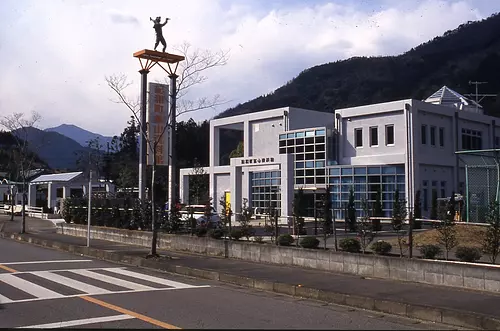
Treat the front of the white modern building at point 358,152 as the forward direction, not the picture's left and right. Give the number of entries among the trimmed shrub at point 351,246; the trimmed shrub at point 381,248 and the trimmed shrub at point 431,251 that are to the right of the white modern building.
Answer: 0

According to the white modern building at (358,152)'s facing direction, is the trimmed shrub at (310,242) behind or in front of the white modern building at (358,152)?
in front

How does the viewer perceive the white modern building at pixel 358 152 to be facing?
facing the viewer and to the left of the viewer

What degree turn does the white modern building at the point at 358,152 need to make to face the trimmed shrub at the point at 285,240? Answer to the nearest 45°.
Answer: approximately 45° to its left

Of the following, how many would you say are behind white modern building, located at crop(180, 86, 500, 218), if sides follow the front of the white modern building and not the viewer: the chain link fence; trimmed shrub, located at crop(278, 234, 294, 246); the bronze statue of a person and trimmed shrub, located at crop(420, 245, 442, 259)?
0

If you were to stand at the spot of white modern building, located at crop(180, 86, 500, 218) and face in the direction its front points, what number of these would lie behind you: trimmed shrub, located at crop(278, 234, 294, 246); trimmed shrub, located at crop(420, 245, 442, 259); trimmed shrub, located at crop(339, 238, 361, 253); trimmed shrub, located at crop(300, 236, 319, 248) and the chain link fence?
0

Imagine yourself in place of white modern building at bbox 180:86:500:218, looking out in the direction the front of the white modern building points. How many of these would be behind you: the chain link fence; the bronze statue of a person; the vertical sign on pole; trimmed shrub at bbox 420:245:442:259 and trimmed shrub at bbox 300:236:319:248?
0

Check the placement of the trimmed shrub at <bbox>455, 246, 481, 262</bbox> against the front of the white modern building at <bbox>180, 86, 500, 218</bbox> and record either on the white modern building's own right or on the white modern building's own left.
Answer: on the white modern building's own left

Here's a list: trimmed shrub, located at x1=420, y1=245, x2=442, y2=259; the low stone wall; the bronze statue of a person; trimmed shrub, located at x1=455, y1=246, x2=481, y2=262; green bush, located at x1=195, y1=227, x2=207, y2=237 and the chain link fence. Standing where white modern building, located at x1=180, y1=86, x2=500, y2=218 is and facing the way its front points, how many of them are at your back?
0

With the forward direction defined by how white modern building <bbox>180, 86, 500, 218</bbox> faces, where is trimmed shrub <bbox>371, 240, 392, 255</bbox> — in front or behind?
in front

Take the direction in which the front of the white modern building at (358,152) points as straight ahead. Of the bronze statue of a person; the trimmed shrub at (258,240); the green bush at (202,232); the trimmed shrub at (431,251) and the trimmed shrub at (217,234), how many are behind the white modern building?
0
